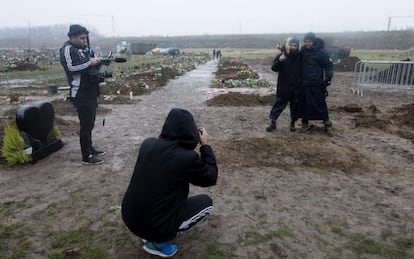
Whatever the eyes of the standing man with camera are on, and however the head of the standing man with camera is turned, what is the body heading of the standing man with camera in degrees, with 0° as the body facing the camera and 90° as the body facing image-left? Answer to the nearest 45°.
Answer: approximately 270°

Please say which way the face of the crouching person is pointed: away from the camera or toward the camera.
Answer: away from the camera

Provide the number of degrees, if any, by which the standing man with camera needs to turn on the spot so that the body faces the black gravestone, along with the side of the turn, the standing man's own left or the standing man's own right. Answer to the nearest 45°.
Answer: approximately 135° to the standing man's own left

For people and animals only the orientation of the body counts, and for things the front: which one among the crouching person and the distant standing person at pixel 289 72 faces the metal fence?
the crouching person

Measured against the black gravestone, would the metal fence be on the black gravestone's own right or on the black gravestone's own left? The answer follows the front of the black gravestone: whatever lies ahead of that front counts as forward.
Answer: on the black gravestone's own left

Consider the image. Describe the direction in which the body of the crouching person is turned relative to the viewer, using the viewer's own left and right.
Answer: facing away from the viewer and to the right of the viewer

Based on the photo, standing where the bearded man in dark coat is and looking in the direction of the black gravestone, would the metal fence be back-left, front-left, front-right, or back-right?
back-right
